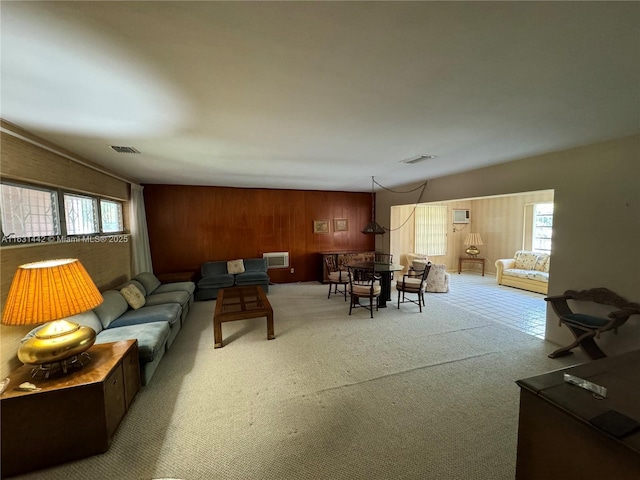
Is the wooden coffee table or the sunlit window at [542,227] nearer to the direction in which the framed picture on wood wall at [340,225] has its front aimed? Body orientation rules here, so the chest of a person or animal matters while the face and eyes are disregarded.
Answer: the wooden coffee table

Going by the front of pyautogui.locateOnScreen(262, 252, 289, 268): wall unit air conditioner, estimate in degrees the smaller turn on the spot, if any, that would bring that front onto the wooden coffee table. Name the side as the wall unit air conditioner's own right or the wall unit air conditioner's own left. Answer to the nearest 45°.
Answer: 0° — it already faces it

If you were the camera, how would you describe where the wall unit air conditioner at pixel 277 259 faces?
facing the viewer

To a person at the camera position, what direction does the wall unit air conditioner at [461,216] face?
facing the viewer

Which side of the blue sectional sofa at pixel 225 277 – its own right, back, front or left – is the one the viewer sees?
front

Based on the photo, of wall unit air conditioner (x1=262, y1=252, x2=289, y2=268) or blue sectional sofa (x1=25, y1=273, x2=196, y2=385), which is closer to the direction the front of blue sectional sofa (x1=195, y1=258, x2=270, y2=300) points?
the blue sectional sofa

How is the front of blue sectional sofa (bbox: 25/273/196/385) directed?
to the viewer's right

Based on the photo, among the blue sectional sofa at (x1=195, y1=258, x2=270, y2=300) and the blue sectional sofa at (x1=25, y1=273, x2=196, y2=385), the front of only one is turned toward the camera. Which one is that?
the blue sectional sofa at (x1=195, y1=258, x2=270, y2=300)

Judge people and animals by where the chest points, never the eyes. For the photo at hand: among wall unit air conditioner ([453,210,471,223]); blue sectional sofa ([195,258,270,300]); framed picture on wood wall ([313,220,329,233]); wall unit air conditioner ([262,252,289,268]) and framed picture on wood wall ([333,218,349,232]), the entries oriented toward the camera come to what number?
5

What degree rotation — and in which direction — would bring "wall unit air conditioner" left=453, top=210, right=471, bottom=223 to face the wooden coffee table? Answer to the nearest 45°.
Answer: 0° — it already faces it

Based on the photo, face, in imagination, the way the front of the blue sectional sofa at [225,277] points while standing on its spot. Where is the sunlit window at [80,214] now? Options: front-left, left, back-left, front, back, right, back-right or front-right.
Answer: front-right

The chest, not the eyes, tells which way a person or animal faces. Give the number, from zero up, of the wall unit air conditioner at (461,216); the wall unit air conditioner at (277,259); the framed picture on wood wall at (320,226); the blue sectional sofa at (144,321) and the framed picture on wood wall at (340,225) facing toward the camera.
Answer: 4

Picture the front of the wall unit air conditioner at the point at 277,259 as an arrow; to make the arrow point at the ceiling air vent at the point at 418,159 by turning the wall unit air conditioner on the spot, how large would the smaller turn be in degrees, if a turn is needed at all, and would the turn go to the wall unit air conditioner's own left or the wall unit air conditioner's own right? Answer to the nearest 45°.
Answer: approximately 45° to the wall unit air conditioner's own left

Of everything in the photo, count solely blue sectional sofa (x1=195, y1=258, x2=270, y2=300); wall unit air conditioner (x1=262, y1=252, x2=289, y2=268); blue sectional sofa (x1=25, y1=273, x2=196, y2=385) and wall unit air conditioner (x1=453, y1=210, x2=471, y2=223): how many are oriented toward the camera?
3

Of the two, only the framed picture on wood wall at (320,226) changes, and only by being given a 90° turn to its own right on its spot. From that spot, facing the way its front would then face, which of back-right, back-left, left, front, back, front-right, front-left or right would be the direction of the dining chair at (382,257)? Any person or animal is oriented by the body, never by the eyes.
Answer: back

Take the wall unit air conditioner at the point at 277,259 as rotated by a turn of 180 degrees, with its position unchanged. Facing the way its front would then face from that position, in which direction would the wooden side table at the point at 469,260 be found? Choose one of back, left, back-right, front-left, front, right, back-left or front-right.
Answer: right

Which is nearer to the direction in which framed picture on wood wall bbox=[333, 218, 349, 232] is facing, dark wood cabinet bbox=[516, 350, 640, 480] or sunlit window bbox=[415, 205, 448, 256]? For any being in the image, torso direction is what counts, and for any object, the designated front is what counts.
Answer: the dark wood cabinet

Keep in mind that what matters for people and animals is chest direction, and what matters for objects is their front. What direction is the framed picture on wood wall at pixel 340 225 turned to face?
toward the camera

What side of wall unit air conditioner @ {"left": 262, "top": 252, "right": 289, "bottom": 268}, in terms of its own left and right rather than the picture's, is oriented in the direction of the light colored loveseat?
left
